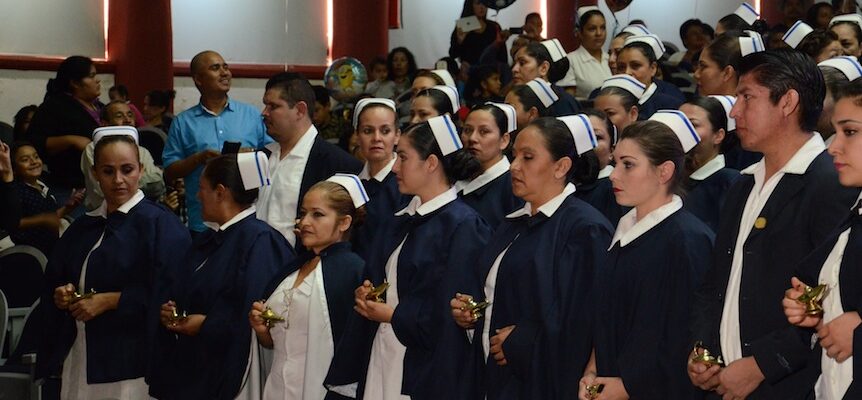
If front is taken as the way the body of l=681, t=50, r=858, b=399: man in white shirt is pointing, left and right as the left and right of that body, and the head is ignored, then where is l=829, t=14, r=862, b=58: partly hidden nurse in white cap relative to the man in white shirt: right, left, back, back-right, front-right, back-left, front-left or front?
back-right

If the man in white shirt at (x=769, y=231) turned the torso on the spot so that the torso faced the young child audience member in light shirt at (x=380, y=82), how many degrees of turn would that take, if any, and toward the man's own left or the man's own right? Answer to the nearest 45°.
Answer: approximately 90° to the man's own right

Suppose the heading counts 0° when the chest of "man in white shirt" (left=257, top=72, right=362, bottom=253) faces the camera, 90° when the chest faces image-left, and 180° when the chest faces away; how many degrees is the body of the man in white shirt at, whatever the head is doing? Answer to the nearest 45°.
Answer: approximately 45°

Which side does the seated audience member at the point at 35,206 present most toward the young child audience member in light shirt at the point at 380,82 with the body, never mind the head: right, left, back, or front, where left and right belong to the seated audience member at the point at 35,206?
left

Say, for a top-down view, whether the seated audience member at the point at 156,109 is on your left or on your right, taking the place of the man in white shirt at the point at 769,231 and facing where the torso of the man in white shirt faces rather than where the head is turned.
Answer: on your right

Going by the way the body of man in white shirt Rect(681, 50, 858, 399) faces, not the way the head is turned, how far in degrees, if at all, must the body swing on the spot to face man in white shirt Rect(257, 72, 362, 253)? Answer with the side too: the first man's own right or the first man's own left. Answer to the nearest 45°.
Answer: approximately 90° to the first man's own right

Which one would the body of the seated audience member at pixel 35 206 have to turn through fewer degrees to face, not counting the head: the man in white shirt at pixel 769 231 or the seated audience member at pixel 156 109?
the man in white shirt

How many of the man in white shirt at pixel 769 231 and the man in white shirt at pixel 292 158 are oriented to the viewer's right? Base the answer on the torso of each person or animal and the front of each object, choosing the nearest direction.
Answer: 0

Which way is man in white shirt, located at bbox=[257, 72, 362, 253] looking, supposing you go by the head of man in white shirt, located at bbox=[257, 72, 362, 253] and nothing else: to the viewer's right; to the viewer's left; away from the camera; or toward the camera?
to the viewer's left

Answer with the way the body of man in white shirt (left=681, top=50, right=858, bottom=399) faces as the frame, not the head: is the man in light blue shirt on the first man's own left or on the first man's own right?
on the first man's own right

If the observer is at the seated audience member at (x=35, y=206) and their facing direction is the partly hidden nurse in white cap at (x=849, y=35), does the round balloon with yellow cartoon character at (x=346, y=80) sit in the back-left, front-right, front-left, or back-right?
front-left

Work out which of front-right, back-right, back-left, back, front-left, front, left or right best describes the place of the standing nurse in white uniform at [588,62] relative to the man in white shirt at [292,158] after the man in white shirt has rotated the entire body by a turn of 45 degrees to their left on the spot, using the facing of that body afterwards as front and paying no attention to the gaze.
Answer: back-left

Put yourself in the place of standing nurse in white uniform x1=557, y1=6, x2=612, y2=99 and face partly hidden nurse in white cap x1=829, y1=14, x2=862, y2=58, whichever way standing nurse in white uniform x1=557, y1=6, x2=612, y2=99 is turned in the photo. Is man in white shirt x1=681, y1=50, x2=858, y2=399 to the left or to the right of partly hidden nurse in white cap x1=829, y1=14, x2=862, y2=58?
right

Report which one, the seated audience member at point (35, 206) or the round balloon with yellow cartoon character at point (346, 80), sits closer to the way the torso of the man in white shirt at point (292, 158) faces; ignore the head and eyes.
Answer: the seated audience member
